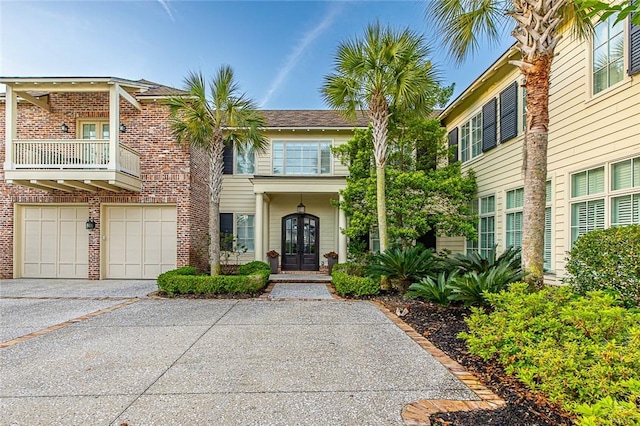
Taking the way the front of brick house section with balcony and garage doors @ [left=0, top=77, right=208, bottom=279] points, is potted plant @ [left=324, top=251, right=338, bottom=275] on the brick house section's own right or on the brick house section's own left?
on the brick house section's own left

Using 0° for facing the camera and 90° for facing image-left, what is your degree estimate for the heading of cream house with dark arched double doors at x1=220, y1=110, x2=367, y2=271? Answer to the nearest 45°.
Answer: approximately 0°

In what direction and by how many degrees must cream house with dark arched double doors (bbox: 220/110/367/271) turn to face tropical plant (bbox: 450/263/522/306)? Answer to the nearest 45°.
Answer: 0° — it already faces it

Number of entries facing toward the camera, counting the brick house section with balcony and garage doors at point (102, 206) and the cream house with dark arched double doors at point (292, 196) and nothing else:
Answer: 2

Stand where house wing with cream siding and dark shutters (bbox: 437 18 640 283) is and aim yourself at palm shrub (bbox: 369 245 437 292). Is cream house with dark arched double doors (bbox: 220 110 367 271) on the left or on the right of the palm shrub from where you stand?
right

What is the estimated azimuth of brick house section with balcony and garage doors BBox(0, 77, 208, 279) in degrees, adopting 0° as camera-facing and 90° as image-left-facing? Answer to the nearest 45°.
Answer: approximately 0°

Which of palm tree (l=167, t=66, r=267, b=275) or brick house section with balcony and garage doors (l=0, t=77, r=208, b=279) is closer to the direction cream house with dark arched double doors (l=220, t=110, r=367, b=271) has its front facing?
the palm tree
